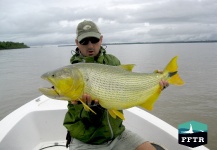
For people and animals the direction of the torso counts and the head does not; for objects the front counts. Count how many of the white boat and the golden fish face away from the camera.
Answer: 1

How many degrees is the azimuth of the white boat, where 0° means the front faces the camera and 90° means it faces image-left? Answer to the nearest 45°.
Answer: approximately 180°

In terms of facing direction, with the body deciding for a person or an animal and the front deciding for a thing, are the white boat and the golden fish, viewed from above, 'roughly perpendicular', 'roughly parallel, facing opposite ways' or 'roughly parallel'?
roughly perpendicular

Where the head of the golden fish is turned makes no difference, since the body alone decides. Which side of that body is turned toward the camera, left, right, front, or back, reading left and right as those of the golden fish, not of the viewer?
left

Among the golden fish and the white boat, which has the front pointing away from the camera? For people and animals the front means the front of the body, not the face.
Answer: the white boat
